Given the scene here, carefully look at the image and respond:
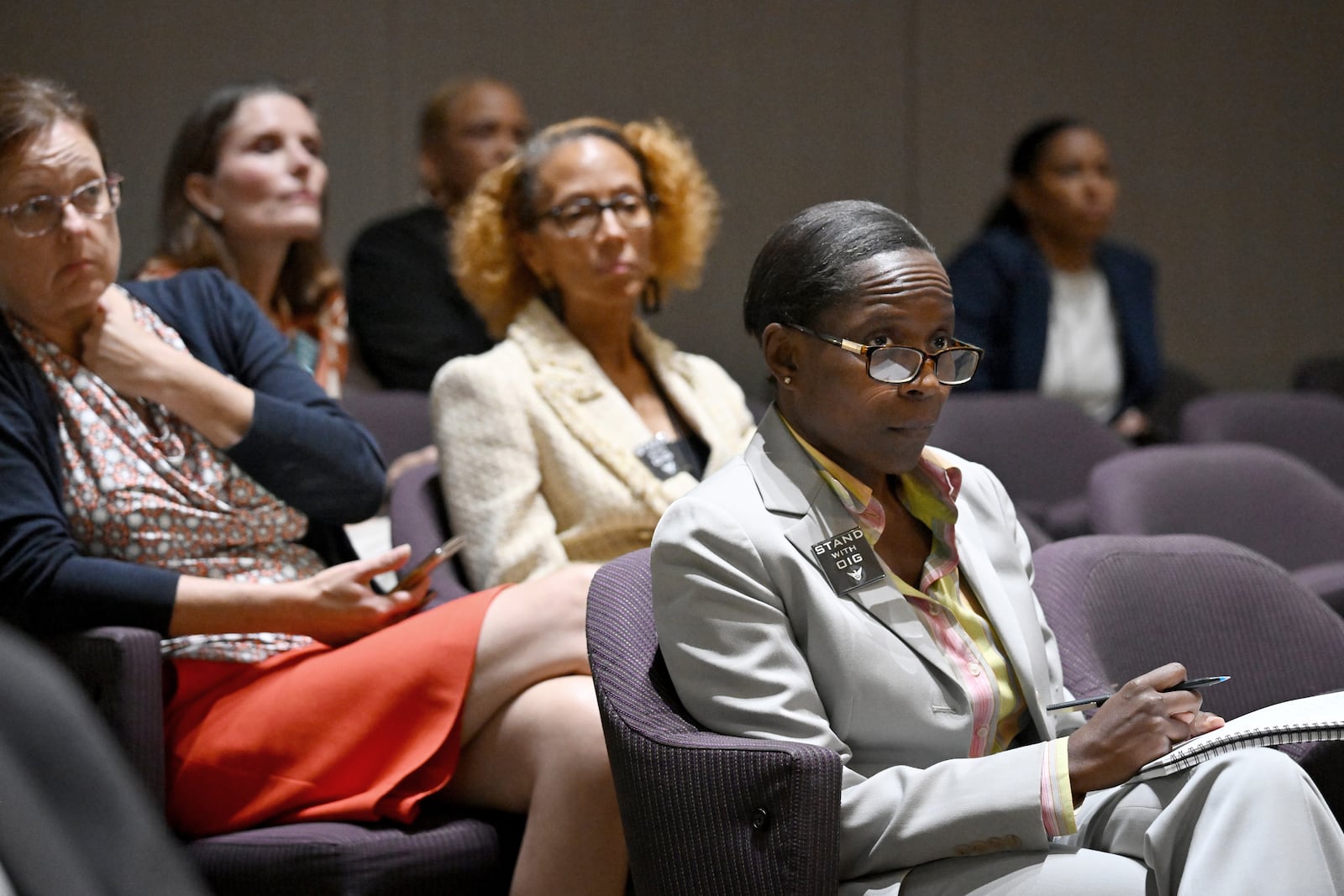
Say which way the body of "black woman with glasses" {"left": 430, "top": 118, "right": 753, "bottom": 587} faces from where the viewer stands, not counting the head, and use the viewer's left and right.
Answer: facing the viewer and to the right of the viewer

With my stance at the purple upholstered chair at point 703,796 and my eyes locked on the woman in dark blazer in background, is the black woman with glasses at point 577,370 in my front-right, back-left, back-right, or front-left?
front-left

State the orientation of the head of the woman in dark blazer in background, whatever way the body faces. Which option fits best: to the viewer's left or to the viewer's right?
to the viewer's right

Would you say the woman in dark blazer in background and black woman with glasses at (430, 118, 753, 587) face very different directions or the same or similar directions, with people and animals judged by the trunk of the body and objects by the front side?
same or similar directions

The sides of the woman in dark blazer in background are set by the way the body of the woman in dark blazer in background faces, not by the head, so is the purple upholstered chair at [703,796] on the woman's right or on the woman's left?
on the woman's right

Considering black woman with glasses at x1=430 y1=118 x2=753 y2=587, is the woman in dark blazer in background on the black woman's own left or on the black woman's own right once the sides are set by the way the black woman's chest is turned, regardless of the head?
on the black woman's own left

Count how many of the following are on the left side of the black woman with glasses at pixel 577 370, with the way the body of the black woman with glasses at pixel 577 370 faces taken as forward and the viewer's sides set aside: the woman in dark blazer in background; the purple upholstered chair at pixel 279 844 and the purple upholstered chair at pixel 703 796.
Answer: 1

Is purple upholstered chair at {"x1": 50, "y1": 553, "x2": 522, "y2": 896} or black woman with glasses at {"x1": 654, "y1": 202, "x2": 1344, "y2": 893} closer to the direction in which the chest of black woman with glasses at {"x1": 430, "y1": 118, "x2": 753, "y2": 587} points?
the black woman with glasses

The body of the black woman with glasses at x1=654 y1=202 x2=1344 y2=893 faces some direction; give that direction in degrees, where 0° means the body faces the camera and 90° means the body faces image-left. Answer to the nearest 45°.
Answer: approximately 315°

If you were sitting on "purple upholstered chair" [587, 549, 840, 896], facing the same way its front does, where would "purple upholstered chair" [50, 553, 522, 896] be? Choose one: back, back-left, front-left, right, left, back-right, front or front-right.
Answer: back

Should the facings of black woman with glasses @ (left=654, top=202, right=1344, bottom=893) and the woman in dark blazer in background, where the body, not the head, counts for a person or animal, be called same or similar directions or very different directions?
same or similar directions

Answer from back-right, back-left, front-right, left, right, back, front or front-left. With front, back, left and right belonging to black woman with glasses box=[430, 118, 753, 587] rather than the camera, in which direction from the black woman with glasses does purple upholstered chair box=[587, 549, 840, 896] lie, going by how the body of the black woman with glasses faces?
front-right

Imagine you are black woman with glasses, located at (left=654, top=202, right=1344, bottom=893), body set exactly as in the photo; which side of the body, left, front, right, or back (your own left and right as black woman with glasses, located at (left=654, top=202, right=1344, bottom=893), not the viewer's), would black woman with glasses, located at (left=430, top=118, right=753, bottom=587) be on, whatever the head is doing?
back

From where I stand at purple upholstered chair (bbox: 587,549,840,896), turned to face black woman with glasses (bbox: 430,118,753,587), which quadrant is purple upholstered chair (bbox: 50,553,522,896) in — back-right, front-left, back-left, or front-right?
front-left

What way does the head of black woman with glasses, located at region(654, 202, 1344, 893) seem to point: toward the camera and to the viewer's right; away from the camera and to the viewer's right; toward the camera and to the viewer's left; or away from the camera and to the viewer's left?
toward the camera and to the viewer's right

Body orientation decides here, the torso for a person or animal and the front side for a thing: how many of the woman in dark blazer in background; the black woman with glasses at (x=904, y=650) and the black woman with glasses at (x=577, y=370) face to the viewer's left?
0
